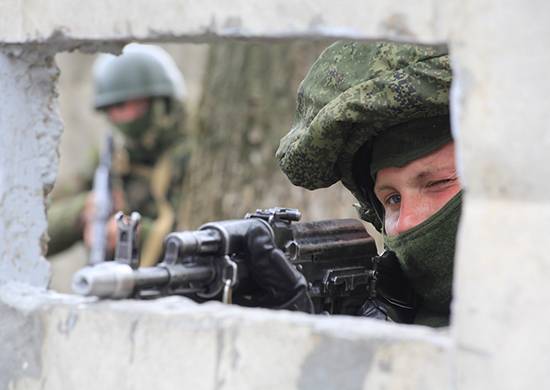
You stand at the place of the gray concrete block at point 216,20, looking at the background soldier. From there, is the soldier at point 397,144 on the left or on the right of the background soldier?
right

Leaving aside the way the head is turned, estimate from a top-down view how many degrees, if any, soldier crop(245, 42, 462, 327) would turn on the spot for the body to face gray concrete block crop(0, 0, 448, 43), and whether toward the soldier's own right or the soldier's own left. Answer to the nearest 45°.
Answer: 0° — they already face it

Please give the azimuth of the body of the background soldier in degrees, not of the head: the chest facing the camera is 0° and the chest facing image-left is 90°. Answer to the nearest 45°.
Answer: approximately 45°
